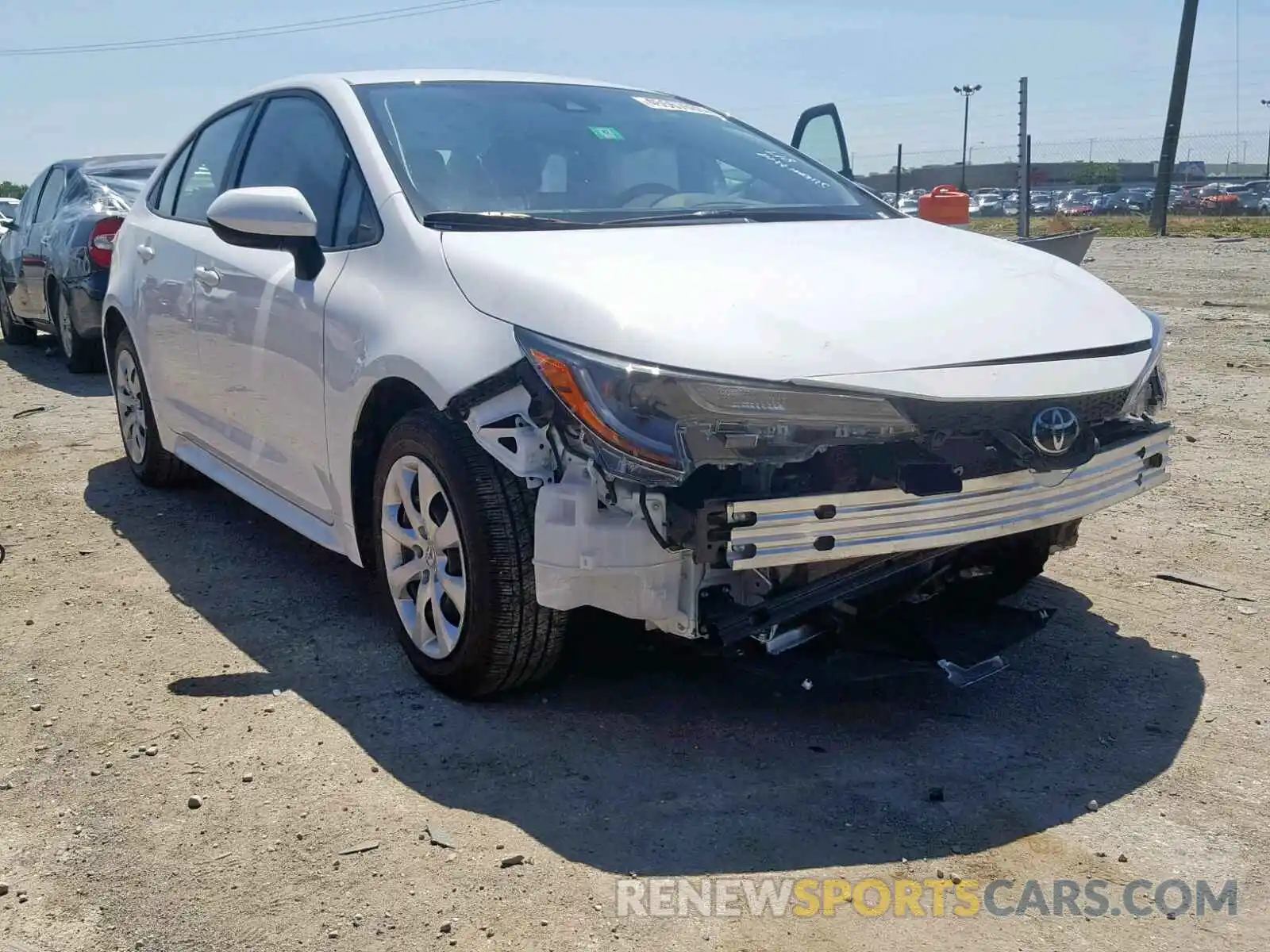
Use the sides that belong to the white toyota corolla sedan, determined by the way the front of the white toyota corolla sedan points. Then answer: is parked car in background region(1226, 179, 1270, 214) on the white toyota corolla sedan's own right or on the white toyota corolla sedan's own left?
on the white toyota corolla sedan's own left

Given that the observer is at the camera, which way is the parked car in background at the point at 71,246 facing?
facing away from the viewer and to the left of the viewer

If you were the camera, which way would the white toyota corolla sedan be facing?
facing the viewer and to the right of the viewer

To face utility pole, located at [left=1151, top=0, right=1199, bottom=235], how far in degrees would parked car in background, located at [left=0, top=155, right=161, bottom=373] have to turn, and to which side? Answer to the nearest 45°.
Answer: approximately 90° to its right

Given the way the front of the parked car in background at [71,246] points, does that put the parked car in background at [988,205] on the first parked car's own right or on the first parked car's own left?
on the first parked car's own right

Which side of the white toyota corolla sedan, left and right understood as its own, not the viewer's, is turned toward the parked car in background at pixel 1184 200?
left

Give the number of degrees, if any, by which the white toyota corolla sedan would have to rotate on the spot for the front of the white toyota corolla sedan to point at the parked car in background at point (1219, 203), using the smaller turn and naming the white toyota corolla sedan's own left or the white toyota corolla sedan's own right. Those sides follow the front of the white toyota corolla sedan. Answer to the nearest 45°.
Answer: approximately 90° to the white toyota corolla sedan's own left

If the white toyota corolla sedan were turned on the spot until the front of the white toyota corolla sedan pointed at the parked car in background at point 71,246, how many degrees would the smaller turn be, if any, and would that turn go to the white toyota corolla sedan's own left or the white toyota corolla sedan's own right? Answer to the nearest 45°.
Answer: approximately 180°

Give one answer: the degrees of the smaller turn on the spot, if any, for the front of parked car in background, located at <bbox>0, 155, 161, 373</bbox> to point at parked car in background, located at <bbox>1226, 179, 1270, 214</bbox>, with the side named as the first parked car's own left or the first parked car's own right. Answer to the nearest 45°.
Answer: approximately 90° to the first parked car's own right

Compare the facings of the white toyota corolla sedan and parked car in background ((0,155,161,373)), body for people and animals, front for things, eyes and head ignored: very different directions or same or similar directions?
very different directions
